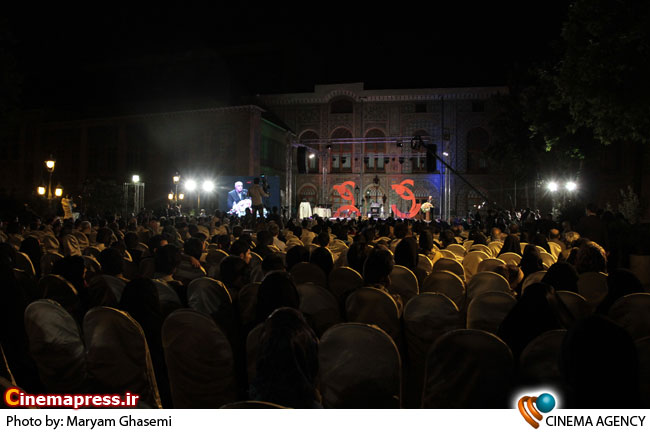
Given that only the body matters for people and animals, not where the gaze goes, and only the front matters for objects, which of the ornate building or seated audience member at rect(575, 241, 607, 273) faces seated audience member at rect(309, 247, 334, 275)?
the ornate building

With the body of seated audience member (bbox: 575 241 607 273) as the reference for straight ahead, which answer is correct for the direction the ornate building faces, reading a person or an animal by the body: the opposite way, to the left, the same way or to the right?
the opposite way

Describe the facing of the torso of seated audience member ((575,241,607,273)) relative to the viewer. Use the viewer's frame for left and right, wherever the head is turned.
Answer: facing away from the viewer

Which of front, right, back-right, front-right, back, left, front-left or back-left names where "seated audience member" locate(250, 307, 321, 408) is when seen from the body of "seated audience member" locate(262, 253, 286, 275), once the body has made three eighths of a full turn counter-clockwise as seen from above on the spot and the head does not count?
front-left

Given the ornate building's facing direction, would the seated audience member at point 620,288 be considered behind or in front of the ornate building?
in front

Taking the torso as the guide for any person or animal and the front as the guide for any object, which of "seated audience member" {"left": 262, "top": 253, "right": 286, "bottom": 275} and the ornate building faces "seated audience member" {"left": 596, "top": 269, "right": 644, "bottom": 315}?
the ornate building

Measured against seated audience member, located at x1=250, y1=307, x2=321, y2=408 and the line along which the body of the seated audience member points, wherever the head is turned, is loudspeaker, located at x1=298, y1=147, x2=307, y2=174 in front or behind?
in front

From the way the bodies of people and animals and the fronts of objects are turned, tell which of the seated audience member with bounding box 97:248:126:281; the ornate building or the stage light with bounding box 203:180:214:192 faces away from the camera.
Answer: the seated audience member

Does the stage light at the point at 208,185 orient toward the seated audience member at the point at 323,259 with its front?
yes

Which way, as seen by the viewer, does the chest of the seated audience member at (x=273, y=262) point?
away from the camera

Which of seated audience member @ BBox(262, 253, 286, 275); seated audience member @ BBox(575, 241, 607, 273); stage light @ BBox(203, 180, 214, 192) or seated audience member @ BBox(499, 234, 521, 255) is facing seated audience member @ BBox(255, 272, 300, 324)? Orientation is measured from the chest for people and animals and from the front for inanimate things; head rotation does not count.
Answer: the stage light

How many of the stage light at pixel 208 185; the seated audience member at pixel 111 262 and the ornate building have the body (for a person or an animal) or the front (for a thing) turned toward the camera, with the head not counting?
2

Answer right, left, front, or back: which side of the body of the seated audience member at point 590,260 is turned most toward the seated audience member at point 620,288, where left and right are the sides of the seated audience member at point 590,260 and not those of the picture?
back

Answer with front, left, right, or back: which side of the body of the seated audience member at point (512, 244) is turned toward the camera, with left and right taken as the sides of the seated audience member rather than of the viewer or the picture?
back

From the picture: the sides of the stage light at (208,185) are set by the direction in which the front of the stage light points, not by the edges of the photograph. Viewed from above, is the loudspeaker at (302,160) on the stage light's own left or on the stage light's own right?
on the stage light's own left

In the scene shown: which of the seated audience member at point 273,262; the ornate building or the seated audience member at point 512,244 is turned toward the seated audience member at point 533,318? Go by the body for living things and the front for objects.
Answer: the ornate building

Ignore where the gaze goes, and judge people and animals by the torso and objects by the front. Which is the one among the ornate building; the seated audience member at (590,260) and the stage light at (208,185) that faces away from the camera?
the seated audience member

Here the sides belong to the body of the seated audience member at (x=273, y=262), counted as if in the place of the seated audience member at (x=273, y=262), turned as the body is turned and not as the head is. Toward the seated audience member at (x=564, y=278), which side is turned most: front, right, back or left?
right

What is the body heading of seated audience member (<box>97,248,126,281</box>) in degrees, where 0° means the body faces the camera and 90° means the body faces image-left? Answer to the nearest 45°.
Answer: approximately 180°

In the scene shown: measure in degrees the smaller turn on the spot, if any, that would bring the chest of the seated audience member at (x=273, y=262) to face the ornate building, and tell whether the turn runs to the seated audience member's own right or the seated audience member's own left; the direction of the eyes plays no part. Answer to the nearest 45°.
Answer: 0° — they already face it
